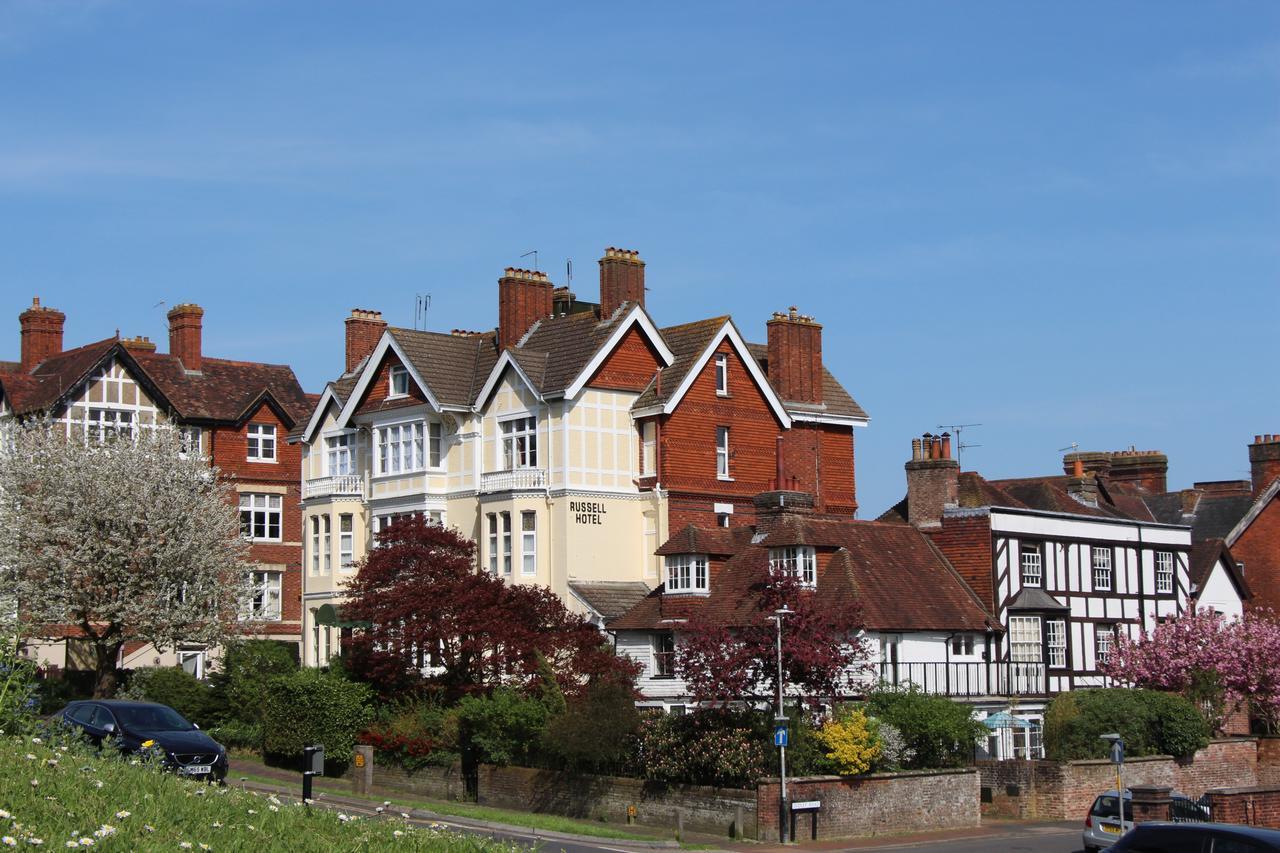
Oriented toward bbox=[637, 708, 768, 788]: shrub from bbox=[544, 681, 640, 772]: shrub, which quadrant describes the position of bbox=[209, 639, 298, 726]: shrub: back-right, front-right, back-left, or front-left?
back-left

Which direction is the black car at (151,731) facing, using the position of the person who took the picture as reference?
facing the viewer and to the right of the viewer

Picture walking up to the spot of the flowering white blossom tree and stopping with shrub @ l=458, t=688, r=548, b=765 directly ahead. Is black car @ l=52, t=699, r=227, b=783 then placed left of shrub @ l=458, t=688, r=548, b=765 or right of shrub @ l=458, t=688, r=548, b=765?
right

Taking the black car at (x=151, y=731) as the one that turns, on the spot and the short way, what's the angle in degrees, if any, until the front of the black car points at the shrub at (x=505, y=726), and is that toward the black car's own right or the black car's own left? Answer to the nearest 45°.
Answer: approximately 90° to the black car's own left

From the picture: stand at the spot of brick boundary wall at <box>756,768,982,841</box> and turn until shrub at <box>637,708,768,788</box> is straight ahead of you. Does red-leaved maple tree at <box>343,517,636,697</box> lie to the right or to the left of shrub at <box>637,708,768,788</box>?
right
